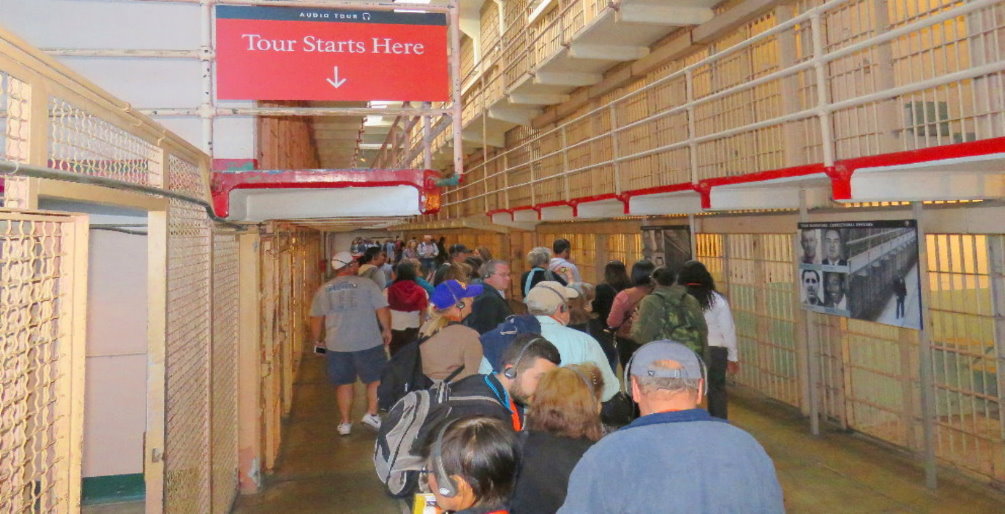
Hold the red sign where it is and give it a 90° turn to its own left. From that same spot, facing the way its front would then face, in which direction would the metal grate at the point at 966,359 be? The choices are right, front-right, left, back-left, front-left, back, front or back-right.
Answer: front

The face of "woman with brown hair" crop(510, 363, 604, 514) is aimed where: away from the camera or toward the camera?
away from the camera

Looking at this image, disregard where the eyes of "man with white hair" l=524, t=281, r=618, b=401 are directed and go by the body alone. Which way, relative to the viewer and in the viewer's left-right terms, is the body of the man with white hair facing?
facing away from the viewer and to the right of the viewer

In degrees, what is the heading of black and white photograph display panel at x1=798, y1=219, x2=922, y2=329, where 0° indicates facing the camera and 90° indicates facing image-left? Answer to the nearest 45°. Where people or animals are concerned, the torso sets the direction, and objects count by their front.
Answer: approximately 45°

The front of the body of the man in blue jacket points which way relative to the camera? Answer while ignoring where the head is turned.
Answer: away from the camera

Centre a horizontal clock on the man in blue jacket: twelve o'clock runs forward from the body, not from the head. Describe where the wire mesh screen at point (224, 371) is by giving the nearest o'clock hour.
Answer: The wire mesh screen is roughly at 10 o'clock from the man in blue jacket.

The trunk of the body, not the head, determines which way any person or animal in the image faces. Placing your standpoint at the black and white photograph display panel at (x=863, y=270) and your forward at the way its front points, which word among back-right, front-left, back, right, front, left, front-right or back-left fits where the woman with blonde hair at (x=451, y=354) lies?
front

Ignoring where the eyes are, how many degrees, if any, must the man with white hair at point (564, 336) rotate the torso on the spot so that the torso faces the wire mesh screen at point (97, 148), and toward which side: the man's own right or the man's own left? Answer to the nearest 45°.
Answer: approximately 180°

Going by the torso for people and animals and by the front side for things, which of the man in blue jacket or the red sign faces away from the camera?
the man in blue jacket

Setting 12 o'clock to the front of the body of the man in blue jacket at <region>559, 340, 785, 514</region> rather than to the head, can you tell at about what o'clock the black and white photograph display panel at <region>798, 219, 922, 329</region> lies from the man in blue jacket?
The black and white photograph display panel is roughly at 1 o'clock from the man in blue jacket.

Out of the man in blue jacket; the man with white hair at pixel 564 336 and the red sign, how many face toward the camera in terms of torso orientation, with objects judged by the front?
1

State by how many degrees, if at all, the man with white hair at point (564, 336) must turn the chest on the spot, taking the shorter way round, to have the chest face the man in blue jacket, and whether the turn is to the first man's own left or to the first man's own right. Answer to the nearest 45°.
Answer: approximately 135° to the first man's own right

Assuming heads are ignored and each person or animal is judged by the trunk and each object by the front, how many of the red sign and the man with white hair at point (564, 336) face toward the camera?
1

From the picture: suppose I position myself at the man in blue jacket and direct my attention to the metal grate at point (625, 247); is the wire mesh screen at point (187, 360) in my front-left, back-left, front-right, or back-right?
front-left

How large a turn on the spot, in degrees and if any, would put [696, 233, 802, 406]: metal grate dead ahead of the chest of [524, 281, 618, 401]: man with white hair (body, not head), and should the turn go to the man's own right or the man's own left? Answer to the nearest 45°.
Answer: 0° — they already face it

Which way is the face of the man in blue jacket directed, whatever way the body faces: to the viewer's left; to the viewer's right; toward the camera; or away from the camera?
away from the camera

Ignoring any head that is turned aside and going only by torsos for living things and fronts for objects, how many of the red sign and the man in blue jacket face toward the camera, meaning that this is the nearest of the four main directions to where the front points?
1

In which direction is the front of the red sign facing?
toward the camera

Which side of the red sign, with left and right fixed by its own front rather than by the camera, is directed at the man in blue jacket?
front
